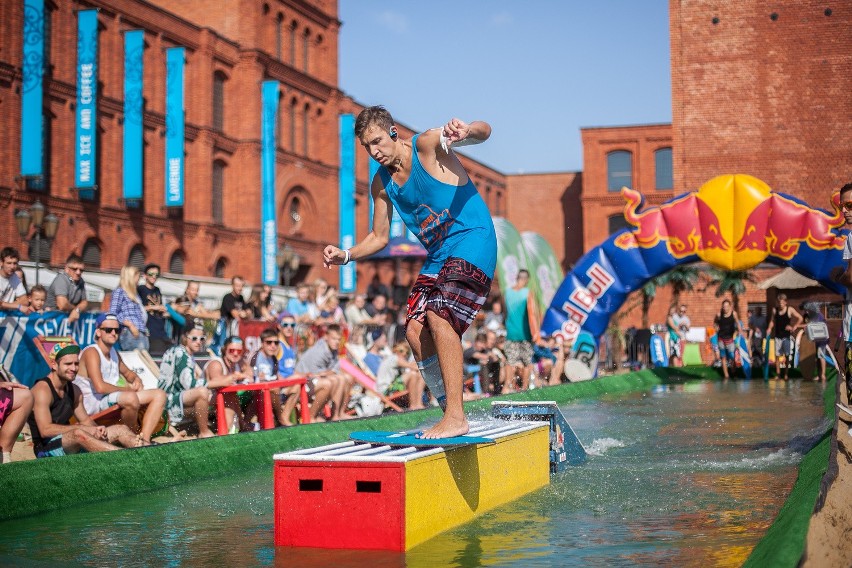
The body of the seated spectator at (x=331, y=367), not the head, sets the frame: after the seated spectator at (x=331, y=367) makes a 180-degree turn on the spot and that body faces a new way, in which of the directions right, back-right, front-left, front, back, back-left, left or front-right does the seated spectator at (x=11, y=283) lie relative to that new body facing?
front-left

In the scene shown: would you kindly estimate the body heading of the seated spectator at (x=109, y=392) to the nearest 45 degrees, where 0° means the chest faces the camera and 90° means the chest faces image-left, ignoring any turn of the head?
approximately 315°

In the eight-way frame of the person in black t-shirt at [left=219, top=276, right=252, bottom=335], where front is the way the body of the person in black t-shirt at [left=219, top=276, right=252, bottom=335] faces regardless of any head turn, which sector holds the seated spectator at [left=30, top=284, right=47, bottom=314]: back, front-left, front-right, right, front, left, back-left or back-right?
right

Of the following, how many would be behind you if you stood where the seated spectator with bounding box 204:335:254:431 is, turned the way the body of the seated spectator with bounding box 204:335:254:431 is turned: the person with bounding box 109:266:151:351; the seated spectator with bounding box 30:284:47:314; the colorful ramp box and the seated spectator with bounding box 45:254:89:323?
3

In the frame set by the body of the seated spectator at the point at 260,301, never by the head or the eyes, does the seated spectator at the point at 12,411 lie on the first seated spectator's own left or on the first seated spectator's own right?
on the first seated spectator's own right

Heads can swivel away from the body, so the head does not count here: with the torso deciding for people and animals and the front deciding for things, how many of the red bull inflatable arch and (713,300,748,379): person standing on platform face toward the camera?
2

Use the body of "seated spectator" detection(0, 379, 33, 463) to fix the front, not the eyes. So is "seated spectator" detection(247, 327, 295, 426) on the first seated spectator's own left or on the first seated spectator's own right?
on the first seated spectator's own left

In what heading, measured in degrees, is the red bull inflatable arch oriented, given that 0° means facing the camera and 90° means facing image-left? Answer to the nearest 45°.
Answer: approximately 0°

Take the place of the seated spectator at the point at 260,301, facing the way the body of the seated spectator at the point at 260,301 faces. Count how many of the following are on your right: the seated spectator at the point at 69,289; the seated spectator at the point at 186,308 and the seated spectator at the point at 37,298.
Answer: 3

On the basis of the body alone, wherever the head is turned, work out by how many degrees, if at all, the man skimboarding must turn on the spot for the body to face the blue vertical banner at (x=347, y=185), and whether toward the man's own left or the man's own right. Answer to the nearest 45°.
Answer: approximately 135° to the man's own right

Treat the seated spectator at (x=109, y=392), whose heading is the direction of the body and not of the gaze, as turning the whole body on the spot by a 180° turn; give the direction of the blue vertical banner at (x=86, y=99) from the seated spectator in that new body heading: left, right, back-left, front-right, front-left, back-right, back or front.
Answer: front-right

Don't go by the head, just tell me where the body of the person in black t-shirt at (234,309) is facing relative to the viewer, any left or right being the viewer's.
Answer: facing the viewer and to the right of the viewer

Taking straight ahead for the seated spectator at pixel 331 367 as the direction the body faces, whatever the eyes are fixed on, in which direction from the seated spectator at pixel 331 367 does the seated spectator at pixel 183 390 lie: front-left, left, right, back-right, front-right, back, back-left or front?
right

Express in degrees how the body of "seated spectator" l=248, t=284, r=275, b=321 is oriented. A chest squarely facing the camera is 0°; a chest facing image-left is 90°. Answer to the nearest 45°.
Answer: approximately 315°
